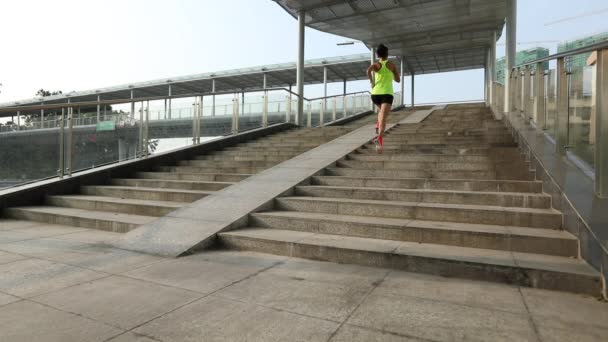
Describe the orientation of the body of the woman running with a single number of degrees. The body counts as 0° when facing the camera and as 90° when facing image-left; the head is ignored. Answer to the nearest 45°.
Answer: approximately 180°
